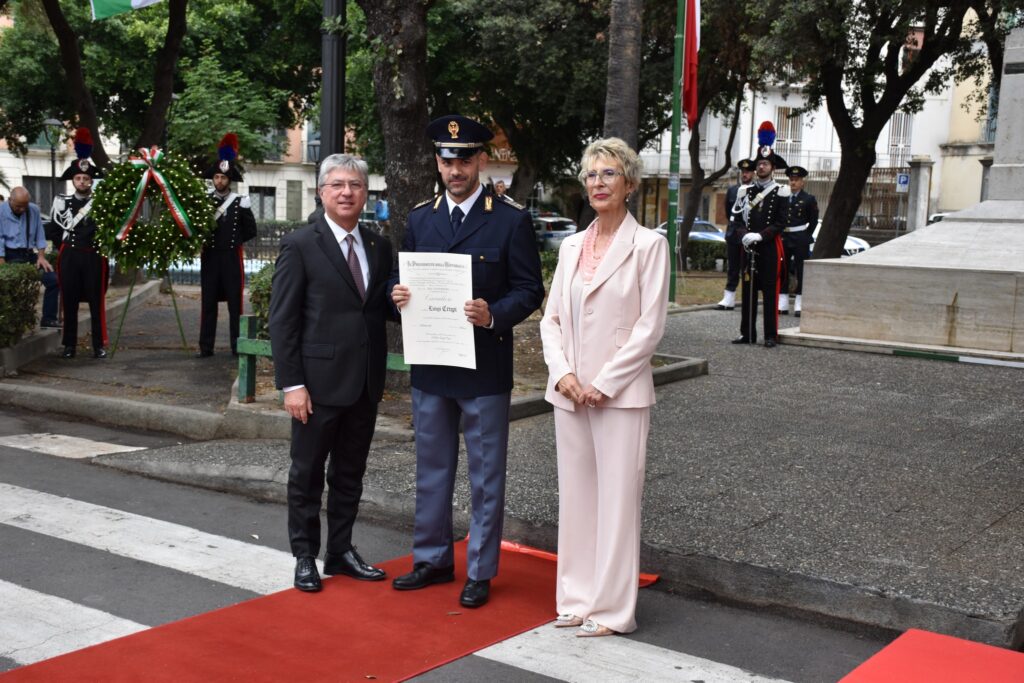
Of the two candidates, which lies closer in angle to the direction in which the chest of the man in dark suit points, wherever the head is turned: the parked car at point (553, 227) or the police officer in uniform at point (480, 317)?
the police officer in uniform

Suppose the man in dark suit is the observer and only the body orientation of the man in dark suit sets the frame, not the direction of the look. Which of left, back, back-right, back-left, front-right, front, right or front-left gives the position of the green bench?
back-left

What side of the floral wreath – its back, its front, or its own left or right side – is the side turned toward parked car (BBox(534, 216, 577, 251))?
back

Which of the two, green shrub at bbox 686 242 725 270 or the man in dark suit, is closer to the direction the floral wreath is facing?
the man in dark suit

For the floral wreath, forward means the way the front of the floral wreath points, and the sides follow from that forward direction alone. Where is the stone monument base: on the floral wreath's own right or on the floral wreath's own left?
on the floral wreath's own left

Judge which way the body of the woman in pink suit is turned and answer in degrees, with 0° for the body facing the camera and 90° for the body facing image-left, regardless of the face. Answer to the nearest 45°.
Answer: approximately 45°

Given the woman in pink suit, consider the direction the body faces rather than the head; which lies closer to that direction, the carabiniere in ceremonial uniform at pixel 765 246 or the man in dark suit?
the man in dark suit
